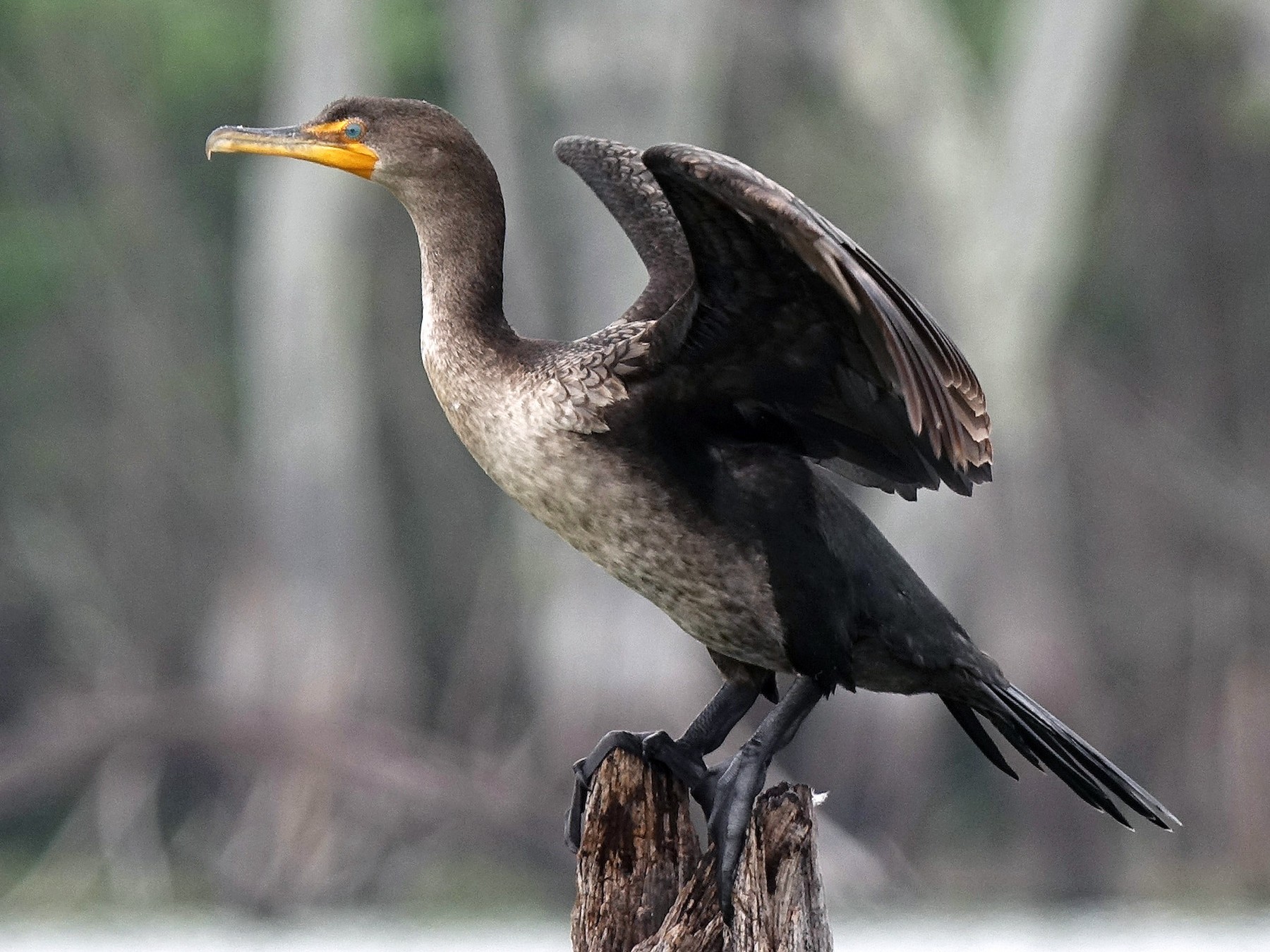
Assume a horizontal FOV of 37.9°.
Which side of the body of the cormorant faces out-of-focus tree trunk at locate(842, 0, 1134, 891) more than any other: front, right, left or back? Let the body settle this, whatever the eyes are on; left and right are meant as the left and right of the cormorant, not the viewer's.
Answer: right

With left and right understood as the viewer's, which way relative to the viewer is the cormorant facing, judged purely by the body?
facing to the left of the viewer

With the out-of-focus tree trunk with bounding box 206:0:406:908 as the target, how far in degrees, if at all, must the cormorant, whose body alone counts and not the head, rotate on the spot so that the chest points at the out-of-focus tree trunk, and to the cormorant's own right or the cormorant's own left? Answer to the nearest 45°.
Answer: approximately 90° to the cormorant's own right
